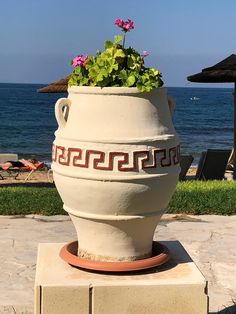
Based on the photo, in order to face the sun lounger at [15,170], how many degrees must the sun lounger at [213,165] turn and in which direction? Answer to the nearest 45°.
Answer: approximately 45° to its left

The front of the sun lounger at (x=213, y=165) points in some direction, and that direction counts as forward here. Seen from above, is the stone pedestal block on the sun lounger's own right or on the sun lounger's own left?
on the sun lounger's own left

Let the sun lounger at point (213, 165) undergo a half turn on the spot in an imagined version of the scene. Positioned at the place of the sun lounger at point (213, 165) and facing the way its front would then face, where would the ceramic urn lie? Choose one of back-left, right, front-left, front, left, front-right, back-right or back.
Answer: front-right

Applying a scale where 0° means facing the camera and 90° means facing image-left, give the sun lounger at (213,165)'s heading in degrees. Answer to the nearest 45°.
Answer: approximately 135°

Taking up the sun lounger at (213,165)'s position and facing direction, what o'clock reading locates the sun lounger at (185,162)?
the sun lounger at (185,162) is roughly at 10 o'clock from the sun lounger at (213,165).
